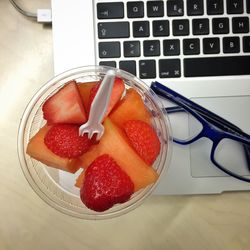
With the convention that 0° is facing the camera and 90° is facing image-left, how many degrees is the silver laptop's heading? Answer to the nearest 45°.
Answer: approximately 0°
